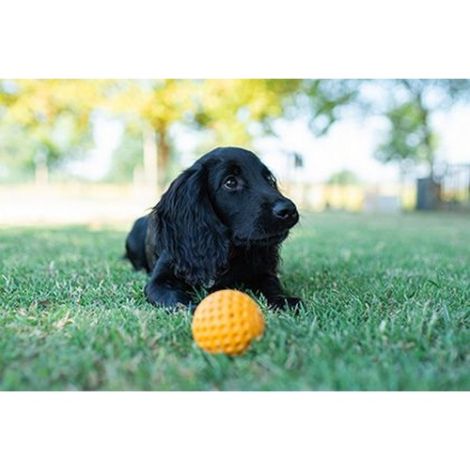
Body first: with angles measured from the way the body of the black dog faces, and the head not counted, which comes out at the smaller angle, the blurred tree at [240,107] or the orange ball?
the orange ball

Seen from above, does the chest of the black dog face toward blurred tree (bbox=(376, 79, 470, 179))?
no

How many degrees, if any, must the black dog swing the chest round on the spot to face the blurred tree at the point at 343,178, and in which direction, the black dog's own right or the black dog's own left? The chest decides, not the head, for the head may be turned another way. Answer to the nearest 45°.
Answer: approximately 135° to the black dog's own left

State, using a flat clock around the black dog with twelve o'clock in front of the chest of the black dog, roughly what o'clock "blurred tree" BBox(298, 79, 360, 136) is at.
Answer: The blurred tree is roughly at 8 o'clock from the black dog.

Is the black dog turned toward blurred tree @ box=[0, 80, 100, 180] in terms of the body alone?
no

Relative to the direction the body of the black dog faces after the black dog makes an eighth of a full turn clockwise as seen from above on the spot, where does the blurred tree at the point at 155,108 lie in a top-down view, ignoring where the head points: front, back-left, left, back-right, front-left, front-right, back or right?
back

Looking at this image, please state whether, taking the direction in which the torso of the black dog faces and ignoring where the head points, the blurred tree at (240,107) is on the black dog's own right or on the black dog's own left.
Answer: on the black dog's own left

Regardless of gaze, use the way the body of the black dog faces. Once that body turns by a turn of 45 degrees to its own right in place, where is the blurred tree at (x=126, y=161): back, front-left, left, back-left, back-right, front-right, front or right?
back

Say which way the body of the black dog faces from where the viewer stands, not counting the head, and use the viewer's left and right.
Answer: facing the viewer and to the right of the viewer
